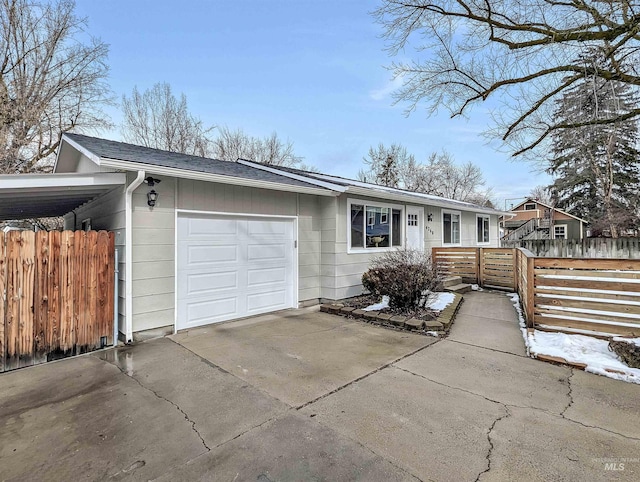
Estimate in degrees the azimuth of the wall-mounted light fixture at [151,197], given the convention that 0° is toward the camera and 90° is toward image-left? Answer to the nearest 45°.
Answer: approximately 315°

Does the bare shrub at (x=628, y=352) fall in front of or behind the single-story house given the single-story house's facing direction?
in front

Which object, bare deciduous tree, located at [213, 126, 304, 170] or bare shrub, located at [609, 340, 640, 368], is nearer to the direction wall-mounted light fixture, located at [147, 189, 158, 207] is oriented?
the bare shrub

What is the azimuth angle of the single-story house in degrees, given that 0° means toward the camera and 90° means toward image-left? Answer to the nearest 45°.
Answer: approximately 315°

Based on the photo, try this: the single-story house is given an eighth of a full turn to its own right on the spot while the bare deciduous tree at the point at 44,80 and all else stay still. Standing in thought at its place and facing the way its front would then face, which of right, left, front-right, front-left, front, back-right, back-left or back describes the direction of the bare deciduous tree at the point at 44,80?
back-right

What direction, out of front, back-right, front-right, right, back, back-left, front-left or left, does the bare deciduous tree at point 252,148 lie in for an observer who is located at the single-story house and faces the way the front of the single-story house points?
back-left

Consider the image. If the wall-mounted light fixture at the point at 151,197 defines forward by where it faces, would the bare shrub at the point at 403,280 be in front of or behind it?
in front

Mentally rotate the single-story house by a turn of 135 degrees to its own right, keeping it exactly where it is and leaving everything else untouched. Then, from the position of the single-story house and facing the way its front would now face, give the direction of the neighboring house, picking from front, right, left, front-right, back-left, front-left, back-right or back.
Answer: back-right

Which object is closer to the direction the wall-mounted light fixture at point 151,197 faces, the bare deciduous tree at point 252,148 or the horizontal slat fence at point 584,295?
the horizontal slat fence

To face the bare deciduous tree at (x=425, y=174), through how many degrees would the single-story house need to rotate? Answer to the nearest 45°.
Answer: approximately 90° to its left

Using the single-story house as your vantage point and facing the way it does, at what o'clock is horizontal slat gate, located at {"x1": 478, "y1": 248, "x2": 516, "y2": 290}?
The horizontal slat gate is roughly at 10 o'clock from the single-story house.

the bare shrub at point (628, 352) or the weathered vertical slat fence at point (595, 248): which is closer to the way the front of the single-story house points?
the bare shrub

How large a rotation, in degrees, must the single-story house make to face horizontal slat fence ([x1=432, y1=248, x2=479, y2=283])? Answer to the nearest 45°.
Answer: approximately 90° to its left

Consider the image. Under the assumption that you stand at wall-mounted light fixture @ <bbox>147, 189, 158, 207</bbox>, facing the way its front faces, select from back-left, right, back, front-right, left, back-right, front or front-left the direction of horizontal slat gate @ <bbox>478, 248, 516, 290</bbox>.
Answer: front-left
